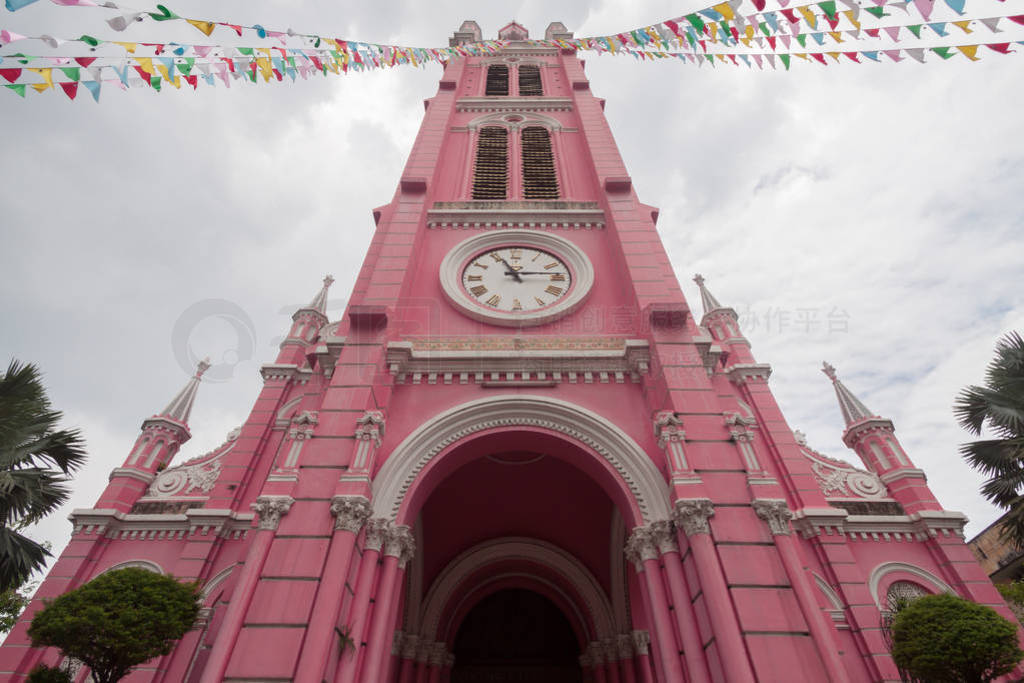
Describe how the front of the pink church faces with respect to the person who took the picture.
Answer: facing the viewer
